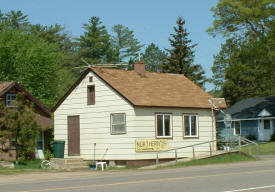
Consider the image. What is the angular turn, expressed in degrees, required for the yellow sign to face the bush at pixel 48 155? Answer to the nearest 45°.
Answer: approximately 135° to its right

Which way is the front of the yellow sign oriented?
toward the camera
